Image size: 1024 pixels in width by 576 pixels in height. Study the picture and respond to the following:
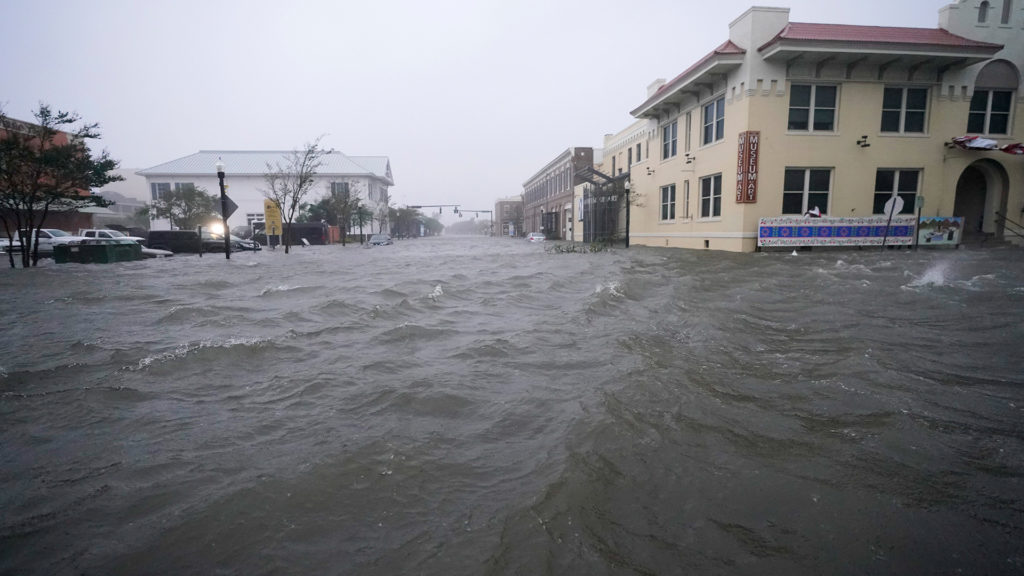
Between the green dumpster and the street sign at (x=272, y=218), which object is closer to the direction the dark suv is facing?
the street sign

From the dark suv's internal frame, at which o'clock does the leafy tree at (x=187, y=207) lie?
The leafy tree is roughly at 9 o'clock from the dark suv.

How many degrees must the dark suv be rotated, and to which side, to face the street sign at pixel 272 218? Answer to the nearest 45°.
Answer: approximately 45° to its left

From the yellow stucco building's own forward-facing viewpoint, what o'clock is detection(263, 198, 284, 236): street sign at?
The street sign is roughly at 3 o'clock from the yellow stucco building.

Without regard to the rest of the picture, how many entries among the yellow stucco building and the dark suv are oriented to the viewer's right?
1
